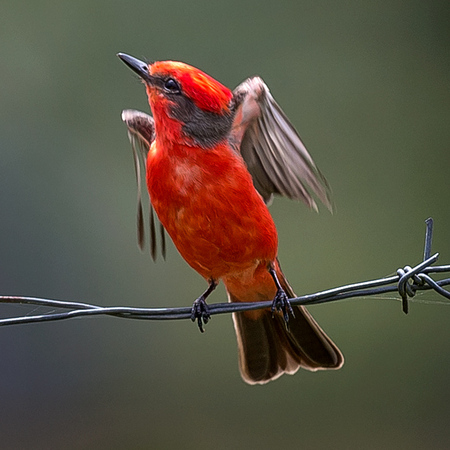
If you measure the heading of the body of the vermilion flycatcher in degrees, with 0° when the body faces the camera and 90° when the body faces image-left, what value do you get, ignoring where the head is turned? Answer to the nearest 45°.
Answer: approximately 45°
